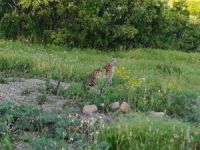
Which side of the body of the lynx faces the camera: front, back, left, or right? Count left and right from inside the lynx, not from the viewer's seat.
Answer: right

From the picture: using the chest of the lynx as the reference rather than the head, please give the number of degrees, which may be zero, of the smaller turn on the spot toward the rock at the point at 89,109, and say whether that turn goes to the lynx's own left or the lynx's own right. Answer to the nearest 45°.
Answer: approximately 90° to the lynx's own right

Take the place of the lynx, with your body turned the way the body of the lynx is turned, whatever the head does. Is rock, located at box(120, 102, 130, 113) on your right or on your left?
on your right

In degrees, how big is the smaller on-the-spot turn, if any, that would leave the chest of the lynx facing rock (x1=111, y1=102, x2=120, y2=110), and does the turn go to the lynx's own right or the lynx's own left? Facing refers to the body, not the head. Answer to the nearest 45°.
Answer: approximately 90° to the lynx's own right

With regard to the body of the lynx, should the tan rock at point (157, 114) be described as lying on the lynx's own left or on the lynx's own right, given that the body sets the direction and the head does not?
on the lynx's own right
